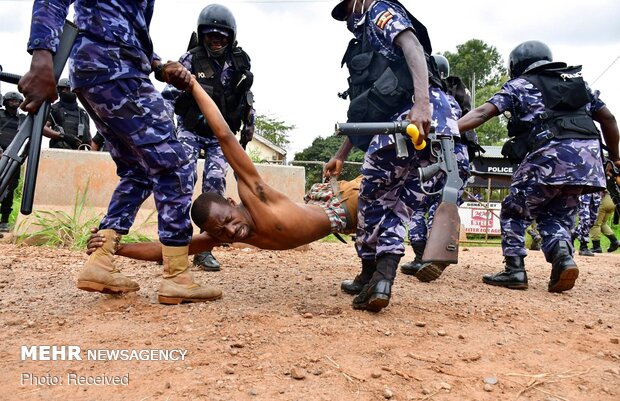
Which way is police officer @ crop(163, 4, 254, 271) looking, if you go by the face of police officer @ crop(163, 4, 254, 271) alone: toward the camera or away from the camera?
toward the camera

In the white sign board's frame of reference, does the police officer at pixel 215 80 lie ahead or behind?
ahead

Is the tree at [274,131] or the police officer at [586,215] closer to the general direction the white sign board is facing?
the police officer

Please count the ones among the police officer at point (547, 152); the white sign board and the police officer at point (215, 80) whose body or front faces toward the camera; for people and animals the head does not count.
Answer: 2

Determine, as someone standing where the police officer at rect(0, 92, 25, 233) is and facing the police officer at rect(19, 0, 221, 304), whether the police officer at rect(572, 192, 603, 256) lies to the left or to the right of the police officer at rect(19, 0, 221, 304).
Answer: left

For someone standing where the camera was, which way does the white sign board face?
facing the viewer

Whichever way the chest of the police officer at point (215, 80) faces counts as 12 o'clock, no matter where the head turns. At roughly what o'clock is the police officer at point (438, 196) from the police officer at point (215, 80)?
the police officer at point (438, 196) is roughly at 9 o'clock from the police officer at point (215, 80).

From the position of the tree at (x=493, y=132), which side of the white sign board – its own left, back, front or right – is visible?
back

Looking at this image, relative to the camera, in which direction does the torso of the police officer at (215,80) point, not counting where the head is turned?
toward the camera

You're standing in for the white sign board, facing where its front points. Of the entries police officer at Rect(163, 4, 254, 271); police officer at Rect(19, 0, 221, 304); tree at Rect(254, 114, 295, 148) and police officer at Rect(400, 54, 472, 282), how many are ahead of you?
3

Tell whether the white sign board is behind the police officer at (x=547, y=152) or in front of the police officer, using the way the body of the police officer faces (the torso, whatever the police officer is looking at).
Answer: in front
